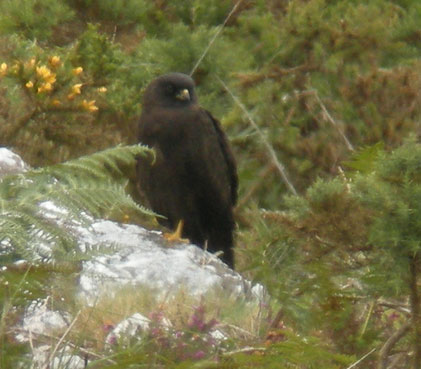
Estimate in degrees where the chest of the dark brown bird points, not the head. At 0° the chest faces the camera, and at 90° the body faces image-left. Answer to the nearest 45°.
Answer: approximately 45°
